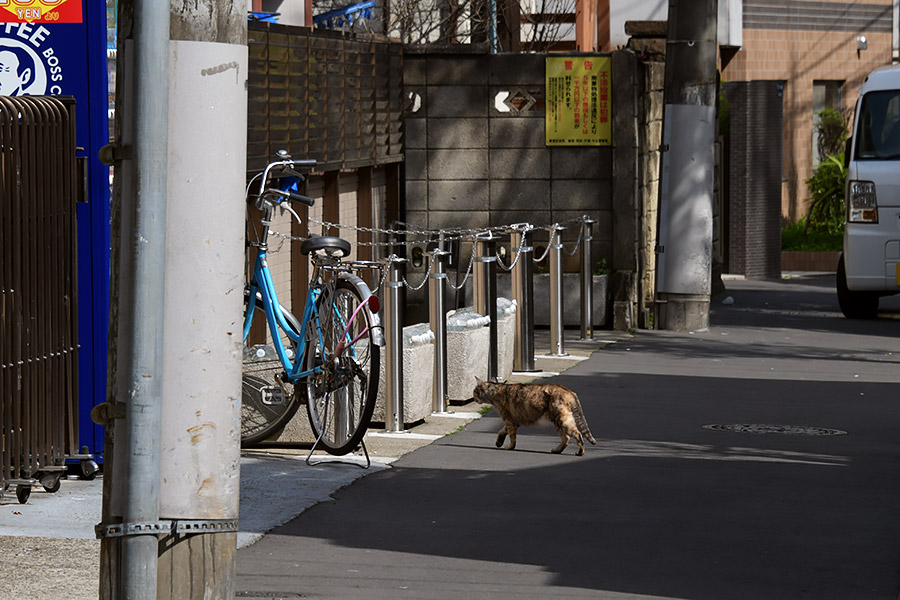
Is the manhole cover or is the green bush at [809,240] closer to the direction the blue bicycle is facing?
the green bush

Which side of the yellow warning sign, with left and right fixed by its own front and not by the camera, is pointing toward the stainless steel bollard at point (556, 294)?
front

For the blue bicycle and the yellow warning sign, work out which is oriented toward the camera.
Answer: the yellow warning sign

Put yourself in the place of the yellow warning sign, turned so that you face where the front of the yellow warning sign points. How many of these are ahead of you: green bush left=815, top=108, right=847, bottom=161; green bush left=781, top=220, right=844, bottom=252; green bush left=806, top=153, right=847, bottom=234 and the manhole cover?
1

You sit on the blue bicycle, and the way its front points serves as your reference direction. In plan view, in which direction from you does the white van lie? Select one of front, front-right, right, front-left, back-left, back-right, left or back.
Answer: right

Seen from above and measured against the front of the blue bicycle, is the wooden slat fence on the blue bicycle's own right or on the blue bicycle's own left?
on the blue bicycle's own right

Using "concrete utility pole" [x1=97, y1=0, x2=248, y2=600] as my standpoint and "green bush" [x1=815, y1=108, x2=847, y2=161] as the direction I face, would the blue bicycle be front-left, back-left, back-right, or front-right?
front-left

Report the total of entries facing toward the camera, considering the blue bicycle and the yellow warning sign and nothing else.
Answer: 1

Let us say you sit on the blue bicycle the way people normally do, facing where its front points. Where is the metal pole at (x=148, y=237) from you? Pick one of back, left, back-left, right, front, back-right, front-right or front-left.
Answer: back-left

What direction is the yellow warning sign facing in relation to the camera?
toward the camera

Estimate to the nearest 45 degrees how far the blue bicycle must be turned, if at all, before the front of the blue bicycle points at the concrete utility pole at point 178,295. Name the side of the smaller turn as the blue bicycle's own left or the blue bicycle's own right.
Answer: approximately 135° to the blue bicycle's own left

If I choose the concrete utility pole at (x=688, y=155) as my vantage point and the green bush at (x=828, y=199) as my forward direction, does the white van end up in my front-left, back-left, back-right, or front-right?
front-right

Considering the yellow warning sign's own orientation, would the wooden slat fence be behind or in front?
in front

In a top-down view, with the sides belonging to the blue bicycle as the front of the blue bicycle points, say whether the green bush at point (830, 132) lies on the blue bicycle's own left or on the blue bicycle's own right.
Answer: on the blue bicycle's own right

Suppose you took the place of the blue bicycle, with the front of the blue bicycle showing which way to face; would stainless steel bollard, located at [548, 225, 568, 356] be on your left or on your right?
on your right

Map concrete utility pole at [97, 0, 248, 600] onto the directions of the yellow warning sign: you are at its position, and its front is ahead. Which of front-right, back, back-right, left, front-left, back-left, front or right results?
front

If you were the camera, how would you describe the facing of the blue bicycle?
facing away from the viewer and to the left of the viewer
